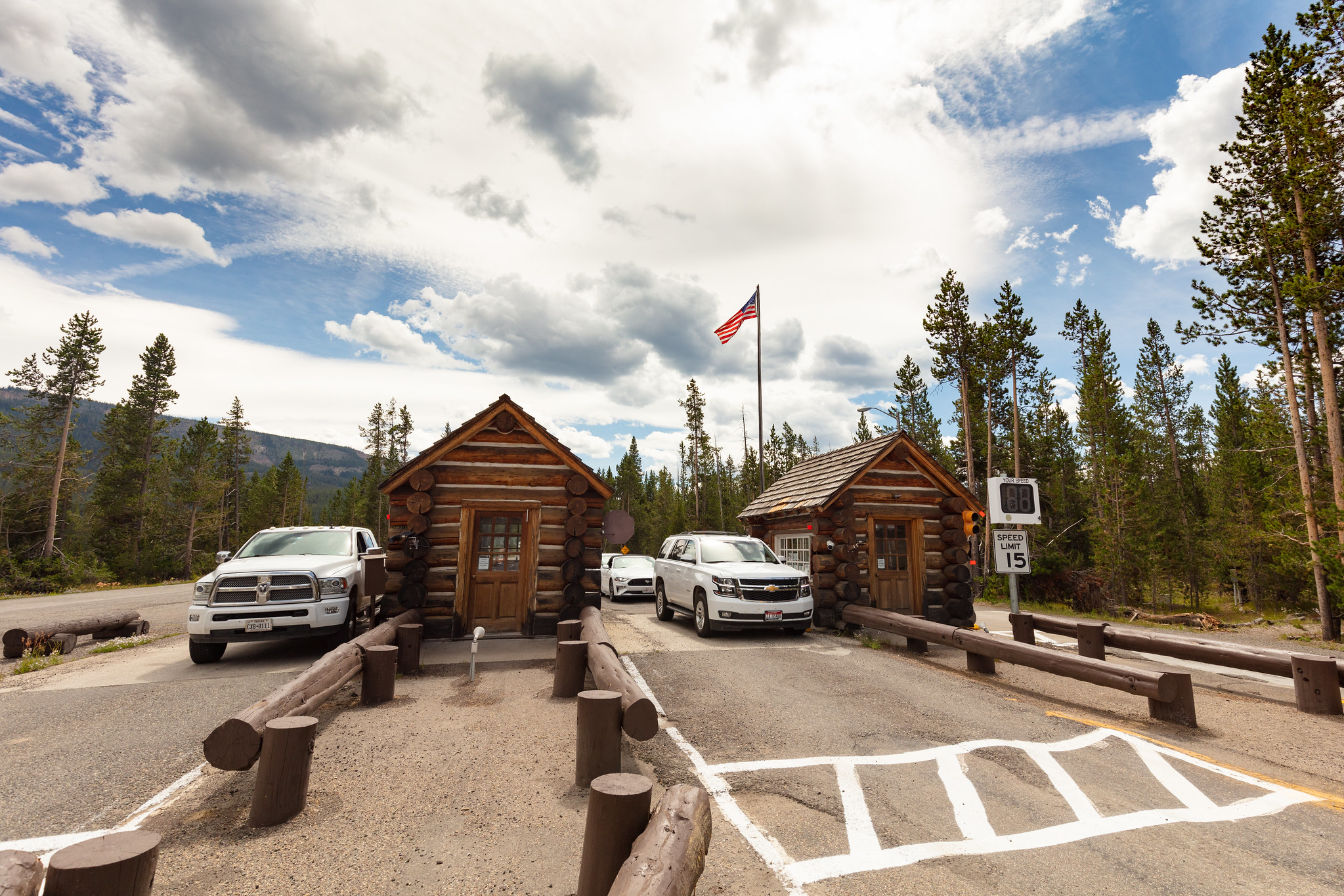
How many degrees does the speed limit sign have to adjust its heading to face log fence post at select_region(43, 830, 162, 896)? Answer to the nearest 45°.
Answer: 0° — it already faces it

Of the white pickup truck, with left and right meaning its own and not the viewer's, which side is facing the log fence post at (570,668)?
left

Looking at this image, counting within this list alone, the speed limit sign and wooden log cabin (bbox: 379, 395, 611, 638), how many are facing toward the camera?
2

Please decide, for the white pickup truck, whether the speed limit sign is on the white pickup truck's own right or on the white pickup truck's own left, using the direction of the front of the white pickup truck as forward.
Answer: on the white pickup truck's own left

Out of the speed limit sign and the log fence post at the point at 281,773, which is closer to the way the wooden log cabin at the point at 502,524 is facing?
the log fence post

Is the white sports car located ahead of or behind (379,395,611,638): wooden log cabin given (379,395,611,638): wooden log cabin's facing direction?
behind

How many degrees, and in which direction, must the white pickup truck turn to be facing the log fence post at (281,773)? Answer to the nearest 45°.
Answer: approximately 45° to its left

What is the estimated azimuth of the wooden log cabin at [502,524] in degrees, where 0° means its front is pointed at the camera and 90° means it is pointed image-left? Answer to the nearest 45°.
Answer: approximately 0°

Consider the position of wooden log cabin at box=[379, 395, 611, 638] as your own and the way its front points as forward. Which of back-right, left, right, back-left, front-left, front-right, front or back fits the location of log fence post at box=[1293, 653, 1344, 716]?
front-left

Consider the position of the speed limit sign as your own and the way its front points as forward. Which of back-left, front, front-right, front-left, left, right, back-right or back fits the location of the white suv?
right

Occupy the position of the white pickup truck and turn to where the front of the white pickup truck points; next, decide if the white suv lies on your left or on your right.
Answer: on your left

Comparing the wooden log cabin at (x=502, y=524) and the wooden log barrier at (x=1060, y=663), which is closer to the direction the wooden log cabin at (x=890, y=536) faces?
the wooden log barrier

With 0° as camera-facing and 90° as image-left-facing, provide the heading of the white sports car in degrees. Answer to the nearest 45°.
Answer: approximately 315°

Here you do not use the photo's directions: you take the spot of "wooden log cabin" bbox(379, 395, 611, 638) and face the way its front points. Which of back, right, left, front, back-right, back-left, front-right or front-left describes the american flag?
back-left

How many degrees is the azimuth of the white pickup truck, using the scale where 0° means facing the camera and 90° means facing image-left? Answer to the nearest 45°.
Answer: approximately 45°
